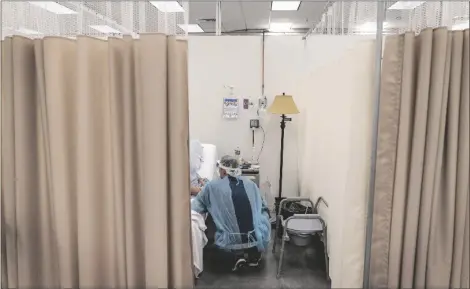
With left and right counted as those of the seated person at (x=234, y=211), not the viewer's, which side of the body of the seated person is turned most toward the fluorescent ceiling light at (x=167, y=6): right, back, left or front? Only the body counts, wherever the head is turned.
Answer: back

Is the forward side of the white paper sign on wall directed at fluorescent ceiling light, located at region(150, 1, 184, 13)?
yes

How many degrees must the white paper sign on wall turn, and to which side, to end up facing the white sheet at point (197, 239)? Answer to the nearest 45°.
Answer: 0° — it already faces it

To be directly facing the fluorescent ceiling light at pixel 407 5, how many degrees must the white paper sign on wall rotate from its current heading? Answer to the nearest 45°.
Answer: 0° — it already faces it

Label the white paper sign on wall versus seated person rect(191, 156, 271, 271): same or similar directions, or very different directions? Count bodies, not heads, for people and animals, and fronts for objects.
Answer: very different directions

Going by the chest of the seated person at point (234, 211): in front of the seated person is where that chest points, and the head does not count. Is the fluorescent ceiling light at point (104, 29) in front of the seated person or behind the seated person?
behind

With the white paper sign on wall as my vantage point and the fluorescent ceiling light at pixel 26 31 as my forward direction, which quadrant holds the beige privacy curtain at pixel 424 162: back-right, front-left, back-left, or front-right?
front-left

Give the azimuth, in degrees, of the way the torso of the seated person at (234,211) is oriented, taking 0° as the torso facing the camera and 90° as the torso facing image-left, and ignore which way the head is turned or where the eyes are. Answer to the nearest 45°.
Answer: approximately 180°

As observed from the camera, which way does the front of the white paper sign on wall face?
facing the viewer

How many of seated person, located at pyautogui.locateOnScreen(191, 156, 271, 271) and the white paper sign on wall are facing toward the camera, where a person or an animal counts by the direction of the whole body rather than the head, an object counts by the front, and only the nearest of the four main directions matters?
1

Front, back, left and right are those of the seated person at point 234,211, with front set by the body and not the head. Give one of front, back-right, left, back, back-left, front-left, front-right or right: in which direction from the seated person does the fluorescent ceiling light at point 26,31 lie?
back-left

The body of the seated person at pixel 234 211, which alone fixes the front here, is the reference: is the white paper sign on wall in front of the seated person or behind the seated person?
in front

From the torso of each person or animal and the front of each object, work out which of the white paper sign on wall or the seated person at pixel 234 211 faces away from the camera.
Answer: the seated person
